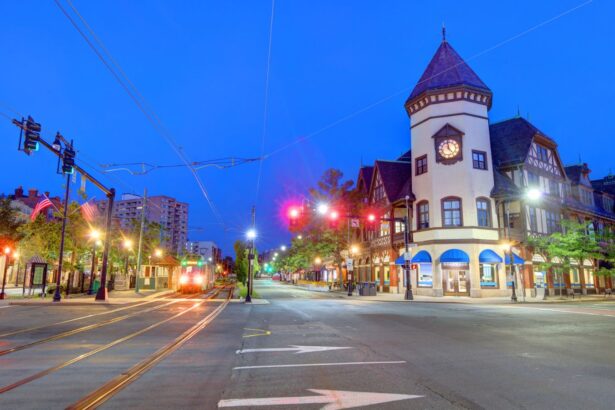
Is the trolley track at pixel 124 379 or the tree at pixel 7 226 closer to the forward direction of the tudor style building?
the trolley track

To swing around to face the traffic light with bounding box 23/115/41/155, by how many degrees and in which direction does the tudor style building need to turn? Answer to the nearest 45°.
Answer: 0° — it already faces it

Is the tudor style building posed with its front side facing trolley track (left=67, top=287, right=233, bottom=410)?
yes

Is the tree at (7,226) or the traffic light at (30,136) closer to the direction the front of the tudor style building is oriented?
the traffic light

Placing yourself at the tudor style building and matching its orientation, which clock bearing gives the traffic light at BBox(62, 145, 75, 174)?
The traffic light is roughly at 1 o'clock from the tudor style building.

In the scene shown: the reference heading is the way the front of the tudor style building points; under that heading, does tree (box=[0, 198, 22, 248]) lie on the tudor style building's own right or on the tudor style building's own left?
on the tudor style building's own right

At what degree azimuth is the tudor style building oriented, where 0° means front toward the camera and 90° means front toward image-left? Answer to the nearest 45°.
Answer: approximately 0°
